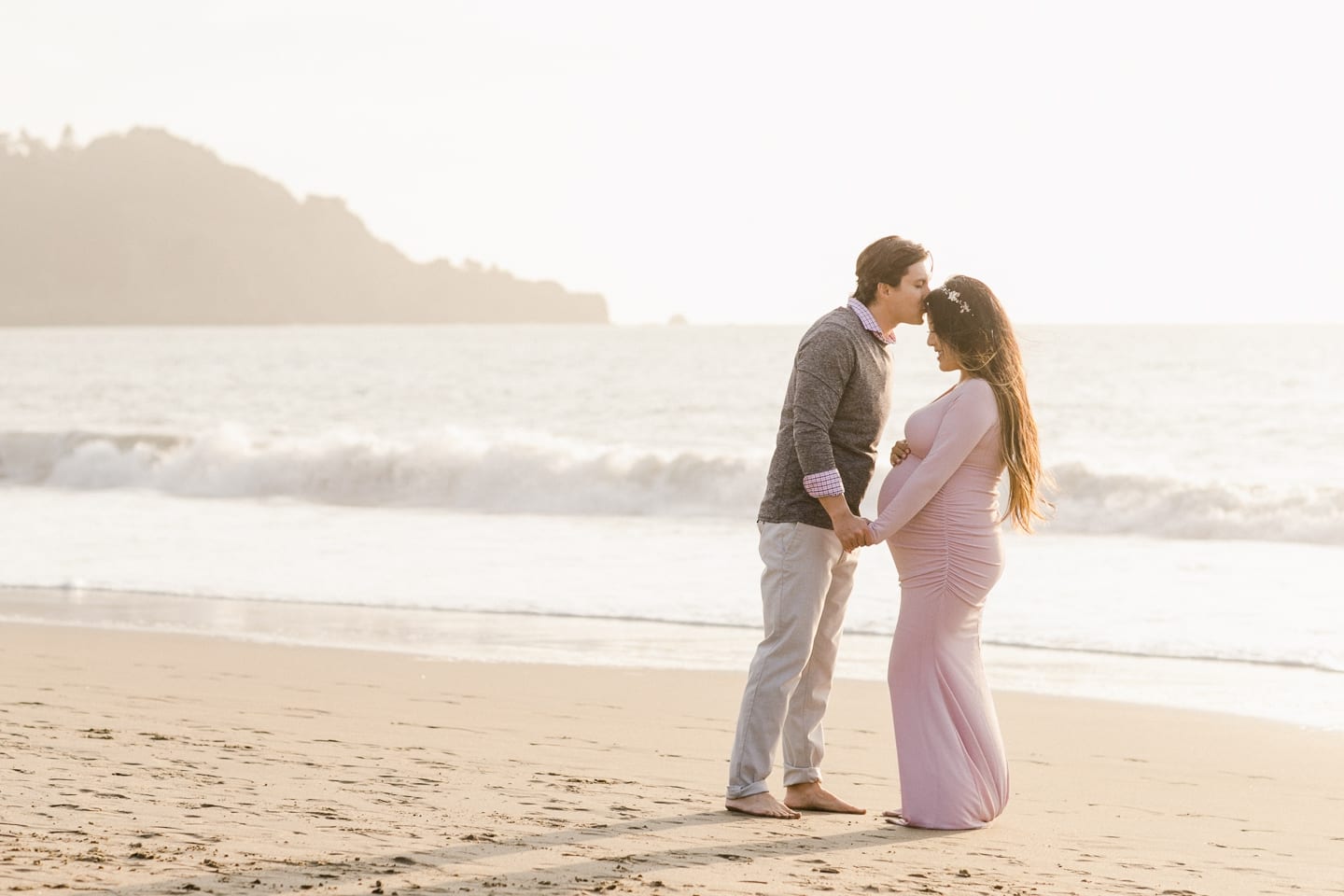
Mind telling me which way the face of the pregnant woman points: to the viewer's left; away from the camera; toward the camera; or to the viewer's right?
to the viewer's left

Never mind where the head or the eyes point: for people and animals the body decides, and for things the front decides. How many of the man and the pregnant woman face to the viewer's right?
1

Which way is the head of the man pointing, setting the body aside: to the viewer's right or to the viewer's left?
to the viewer's right

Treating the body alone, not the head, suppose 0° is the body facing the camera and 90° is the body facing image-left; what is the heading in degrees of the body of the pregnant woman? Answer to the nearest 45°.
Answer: approximately 90°

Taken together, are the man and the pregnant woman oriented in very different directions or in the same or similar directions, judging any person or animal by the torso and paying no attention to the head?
very different directions

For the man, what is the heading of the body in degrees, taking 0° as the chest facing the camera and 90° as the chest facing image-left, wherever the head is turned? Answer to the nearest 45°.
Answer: approximately 270°
